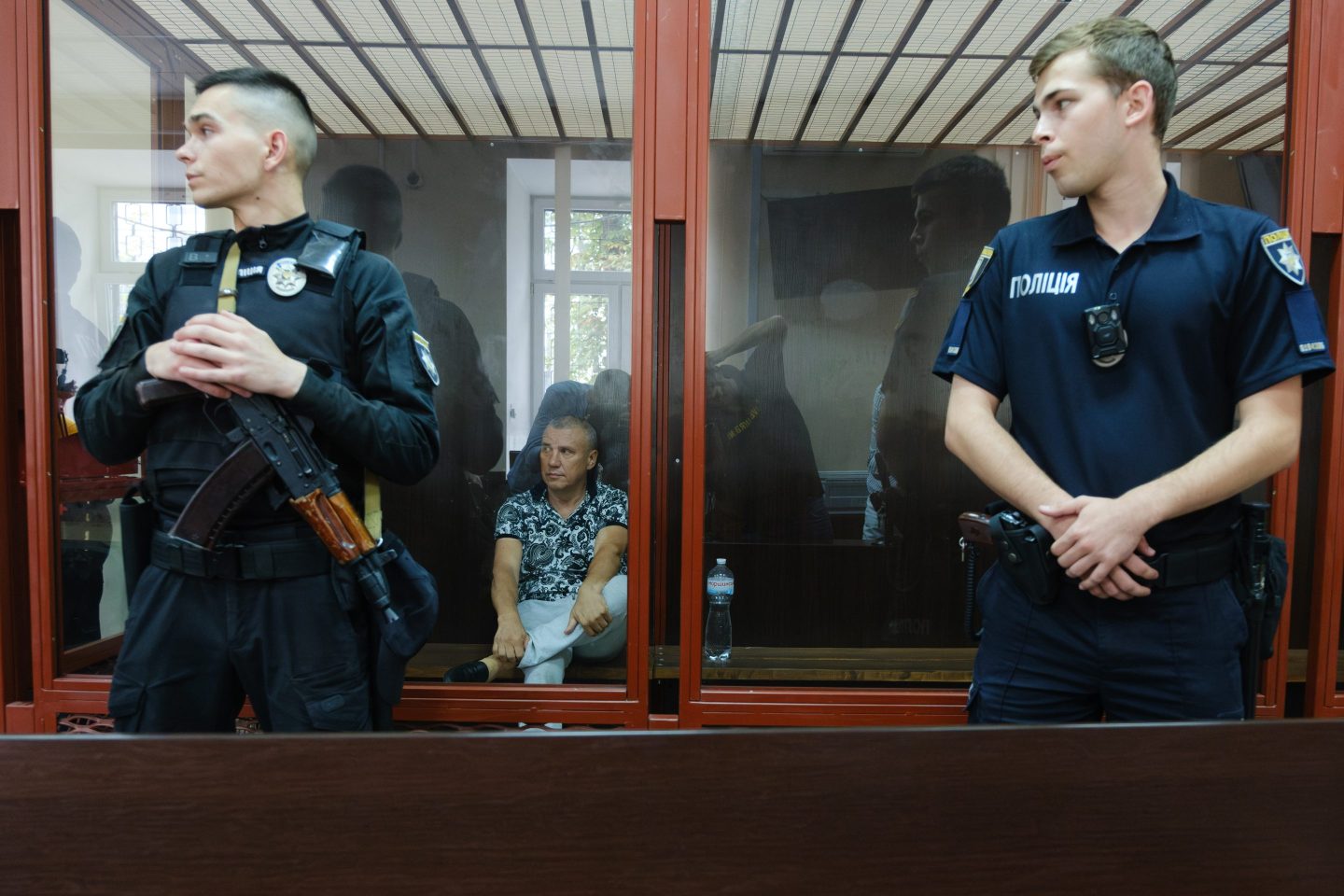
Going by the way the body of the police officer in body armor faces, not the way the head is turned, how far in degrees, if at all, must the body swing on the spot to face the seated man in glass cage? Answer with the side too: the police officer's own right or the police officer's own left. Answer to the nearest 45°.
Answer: approximately 135° to the police officer's own left

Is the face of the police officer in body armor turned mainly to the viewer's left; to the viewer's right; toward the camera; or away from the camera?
to the viewer's left

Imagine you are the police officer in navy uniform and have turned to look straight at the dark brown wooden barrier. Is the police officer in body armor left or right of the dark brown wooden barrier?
right

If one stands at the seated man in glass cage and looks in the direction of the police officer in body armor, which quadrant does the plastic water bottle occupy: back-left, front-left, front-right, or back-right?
back-left

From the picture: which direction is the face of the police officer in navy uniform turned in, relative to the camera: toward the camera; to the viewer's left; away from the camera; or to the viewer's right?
to the viewer's left

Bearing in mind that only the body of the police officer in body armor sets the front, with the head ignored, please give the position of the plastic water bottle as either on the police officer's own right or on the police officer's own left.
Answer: on the police officer's own left

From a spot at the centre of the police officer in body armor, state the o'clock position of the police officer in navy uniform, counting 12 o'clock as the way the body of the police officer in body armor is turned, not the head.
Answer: The police officer in navy uniform is roughly at 10 o'clock from the police officer in body armor.

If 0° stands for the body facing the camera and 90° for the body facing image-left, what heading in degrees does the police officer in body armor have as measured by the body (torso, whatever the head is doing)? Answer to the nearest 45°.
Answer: approximately 0°

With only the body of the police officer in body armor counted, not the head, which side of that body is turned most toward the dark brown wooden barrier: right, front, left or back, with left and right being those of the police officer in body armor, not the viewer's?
front
